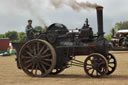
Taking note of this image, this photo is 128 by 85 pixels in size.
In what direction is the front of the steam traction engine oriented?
to the viewer's right
